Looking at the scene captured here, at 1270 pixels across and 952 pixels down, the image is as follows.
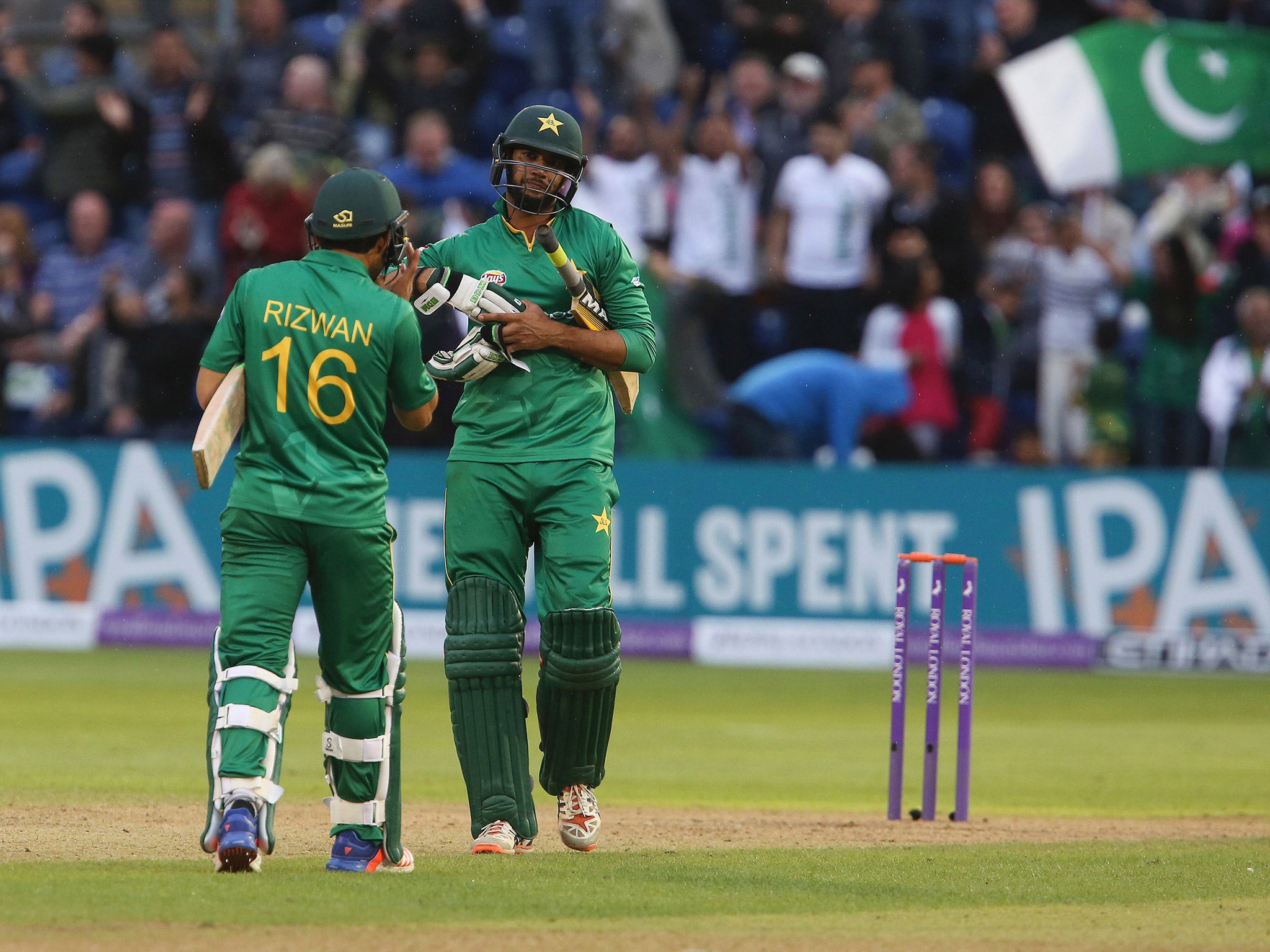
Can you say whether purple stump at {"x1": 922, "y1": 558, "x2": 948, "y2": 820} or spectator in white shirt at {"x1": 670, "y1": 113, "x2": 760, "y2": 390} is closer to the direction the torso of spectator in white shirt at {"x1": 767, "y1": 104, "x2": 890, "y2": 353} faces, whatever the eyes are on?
the purple stump

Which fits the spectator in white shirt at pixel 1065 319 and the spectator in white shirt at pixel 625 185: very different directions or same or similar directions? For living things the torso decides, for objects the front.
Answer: same or similar directions

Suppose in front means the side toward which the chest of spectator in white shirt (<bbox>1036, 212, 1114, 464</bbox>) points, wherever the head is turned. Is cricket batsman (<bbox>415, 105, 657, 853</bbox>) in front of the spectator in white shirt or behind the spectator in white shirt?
in front

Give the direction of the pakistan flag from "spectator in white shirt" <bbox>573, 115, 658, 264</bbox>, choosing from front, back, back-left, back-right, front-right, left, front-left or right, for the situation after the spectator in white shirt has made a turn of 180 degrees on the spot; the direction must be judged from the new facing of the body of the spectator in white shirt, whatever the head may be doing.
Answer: right

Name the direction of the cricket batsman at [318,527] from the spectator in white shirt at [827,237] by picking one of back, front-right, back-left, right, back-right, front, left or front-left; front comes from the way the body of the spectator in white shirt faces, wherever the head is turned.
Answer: front

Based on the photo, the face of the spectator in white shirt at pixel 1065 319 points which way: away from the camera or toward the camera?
toward the camera

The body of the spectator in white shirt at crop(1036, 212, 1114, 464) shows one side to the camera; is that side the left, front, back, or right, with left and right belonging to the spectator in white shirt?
front

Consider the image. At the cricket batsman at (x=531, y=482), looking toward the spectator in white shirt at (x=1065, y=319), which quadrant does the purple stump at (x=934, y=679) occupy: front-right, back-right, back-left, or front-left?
front-right

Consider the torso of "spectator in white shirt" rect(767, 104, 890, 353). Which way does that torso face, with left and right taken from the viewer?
facing the viewer

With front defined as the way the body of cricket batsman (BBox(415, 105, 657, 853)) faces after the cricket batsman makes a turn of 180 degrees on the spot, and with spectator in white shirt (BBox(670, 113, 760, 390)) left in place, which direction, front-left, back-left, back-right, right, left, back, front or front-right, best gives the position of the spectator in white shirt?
front

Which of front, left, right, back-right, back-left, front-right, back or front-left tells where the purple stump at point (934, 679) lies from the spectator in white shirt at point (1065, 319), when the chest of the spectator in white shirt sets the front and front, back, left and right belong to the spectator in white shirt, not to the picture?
front

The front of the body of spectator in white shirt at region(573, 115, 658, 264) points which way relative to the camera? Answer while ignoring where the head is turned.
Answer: toward the camera

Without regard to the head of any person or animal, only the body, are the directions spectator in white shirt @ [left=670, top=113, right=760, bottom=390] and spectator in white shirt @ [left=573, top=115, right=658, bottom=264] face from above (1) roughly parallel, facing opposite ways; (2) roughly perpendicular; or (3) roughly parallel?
roughly parallel

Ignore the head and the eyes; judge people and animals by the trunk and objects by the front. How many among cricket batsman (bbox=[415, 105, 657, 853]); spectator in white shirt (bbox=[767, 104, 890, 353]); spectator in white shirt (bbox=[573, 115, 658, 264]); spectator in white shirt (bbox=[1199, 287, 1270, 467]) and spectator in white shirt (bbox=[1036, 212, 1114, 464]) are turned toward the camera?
5

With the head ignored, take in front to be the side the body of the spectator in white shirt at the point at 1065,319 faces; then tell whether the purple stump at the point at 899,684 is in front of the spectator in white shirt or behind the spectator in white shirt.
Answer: in front

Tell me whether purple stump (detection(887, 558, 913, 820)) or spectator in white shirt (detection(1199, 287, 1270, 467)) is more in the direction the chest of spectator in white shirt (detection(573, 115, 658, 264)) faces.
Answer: the purple stump

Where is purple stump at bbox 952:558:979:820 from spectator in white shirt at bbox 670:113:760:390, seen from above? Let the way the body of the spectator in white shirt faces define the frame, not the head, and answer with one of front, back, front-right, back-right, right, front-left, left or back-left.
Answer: front

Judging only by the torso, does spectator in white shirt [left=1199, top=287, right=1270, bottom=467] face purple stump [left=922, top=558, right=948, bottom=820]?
yes

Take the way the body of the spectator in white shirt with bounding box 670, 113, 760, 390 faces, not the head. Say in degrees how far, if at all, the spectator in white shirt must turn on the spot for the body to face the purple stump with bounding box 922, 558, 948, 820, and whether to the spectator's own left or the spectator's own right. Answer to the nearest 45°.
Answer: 0° — they already face it
